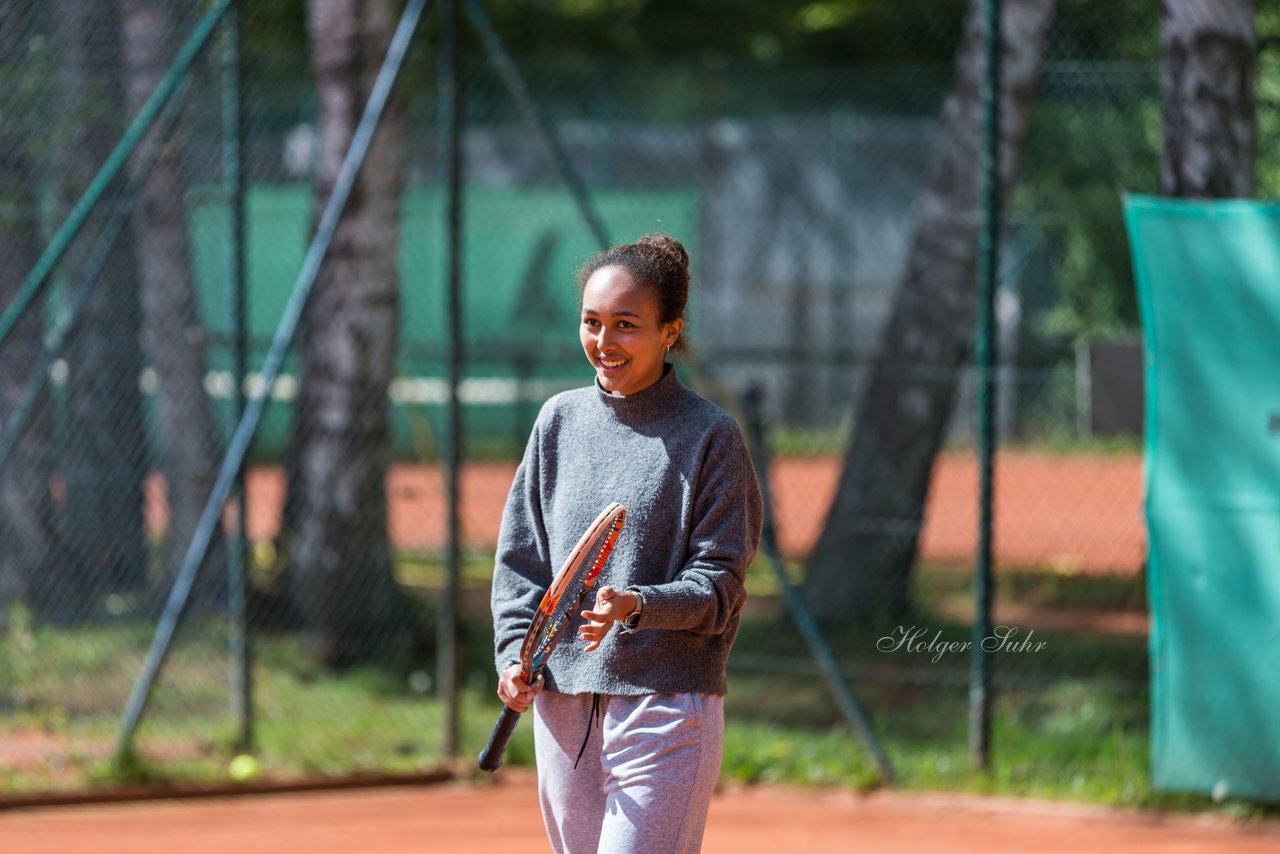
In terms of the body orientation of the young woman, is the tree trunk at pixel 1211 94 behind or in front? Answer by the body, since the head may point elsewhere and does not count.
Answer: behind

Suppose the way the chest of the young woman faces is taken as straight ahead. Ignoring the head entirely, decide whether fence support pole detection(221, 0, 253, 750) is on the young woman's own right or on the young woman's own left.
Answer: on the young woman's own right

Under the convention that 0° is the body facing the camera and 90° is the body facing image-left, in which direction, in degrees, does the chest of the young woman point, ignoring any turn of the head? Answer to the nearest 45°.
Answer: approximately 45°

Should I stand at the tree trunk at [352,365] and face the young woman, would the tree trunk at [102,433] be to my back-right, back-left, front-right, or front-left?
back-right

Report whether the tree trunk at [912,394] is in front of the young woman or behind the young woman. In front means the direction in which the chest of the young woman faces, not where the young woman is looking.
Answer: behind
